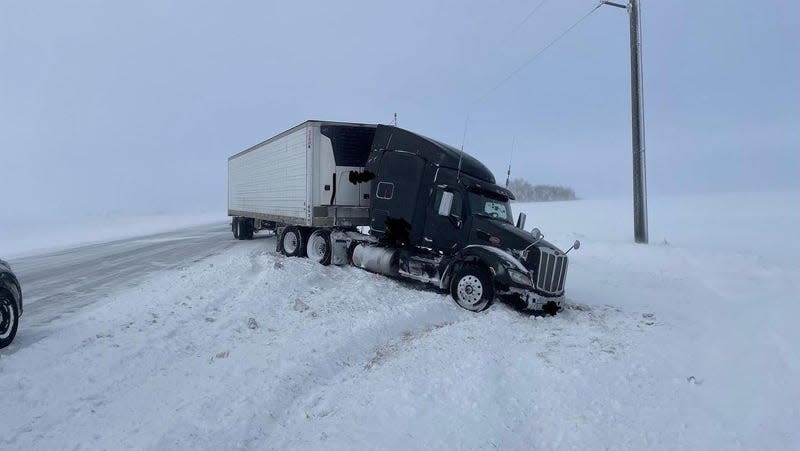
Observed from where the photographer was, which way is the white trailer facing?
facing the viewer and to the right of the viewer

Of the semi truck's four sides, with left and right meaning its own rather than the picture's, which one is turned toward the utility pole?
left

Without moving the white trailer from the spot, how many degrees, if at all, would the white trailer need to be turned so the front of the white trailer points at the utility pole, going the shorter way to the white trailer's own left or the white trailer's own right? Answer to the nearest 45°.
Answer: approximately 45° to the white trailer's own left

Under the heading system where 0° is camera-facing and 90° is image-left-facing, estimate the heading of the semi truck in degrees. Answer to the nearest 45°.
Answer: approximately 315°

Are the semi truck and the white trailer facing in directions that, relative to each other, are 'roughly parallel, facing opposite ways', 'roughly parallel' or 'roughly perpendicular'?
roughly parallel
